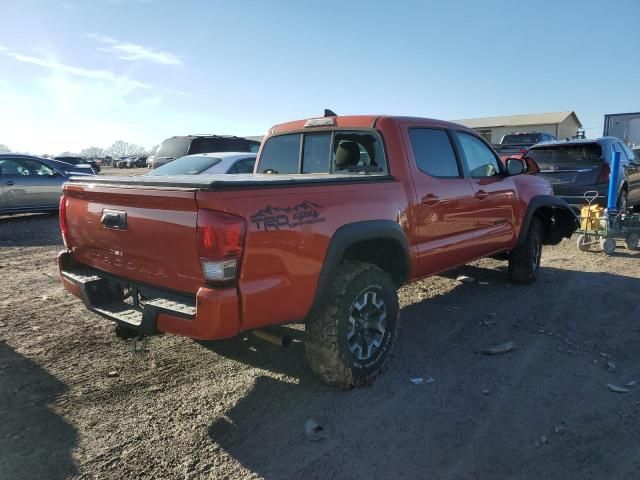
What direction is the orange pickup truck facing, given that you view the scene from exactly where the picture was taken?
facing away from the viewer and to the right of the viewer

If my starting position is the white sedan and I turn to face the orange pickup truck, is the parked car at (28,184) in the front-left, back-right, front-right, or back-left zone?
back-right

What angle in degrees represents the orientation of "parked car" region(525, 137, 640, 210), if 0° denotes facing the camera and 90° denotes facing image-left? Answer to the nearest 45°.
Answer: approximately 225°

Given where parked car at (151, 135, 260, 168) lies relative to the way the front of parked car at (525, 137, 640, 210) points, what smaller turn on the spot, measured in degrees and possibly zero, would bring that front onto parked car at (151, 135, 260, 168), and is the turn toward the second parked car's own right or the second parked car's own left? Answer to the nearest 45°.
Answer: approximately 135° to the second parked car's own left

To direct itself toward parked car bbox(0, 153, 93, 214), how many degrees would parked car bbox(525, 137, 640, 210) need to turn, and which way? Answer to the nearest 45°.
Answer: approximately 135° to its left

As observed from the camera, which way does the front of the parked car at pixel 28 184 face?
facing to the right of the viewer
